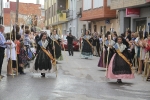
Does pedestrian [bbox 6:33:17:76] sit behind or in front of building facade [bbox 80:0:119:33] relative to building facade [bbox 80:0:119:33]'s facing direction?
in front

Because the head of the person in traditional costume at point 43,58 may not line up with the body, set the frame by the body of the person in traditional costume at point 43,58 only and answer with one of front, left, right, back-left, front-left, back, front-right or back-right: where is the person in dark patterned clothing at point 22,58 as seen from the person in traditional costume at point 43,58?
back-right

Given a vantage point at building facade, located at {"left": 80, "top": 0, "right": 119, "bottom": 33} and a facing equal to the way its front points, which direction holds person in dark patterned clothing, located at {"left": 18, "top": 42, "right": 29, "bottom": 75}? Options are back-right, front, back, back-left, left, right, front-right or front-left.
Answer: front-left

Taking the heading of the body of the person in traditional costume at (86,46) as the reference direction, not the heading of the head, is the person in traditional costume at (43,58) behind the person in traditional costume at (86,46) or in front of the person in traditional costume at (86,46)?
in front

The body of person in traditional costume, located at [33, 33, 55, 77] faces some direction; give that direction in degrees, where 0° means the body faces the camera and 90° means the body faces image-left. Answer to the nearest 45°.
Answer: approximately 0°

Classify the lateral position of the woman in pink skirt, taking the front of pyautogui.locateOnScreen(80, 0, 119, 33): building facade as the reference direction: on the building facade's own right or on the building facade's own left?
on the building facade's own left

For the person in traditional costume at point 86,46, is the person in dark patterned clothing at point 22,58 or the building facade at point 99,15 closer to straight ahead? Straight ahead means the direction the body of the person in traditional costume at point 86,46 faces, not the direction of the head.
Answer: the person in dark patterned clothing

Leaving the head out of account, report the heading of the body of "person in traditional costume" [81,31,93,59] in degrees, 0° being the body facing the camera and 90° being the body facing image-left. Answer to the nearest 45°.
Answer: approximately 0°

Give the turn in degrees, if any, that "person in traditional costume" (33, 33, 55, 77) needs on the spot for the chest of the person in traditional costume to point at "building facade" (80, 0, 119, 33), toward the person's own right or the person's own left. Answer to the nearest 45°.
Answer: approximately 180°

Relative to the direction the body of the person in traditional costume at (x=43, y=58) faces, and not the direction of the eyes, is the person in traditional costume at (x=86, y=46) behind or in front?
behind

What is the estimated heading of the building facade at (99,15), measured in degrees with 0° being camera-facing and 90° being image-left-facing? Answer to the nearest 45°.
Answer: approximately 45°

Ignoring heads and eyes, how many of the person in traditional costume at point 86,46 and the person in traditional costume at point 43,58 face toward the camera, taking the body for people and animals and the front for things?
2
